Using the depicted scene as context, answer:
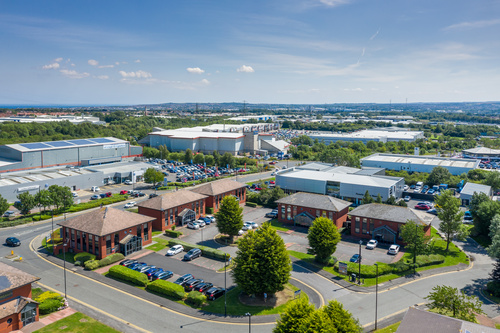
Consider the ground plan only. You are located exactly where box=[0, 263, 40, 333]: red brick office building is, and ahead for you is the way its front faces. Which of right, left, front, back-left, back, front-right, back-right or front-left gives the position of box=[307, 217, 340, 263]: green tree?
front-left

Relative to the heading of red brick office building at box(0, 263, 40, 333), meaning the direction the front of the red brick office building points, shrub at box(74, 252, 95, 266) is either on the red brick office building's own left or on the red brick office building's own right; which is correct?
on the red brick office building's own left

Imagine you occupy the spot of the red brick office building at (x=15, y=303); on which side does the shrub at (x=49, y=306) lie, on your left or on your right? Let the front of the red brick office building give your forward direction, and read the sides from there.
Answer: on your left

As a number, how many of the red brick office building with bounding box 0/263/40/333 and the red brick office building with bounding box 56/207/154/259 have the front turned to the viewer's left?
0

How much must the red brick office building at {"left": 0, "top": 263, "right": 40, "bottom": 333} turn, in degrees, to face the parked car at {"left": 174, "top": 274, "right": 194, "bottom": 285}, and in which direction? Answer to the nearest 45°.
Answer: approximately 45° to its left

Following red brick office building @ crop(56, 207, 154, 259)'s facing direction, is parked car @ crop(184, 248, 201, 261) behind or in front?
in front

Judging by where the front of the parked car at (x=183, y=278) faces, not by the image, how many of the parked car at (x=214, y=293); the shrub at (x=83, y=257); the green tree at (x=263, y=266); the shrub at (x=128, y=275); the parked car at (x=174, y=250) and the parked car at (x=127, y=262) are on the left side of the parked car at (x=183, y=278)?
2

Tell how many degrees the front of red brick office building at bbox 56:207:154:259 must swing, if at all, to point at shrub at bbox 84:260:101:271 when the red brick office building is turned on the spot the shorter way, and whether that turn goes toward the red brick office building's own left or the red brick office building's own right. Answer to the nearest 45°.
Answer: approximately 45° to the red brick office building's own right

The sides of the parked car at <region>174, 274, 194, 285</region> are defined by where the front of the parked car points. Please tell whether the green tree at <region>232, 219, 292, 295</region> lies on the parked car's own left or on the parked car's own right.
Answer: on the parked car's own left

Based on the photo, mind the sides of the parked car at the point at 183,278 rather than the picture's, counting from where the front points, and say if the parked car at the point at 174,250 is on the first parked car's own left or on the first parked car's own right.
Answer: on the first parked car's own right

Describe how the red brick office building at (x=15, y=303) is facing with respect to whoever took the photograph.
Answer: facing the viewer and to the right of the viewer

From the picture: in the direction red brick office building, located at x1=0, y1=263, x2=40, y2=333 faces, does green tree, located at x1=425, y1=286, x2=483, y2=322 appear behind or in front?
in front
